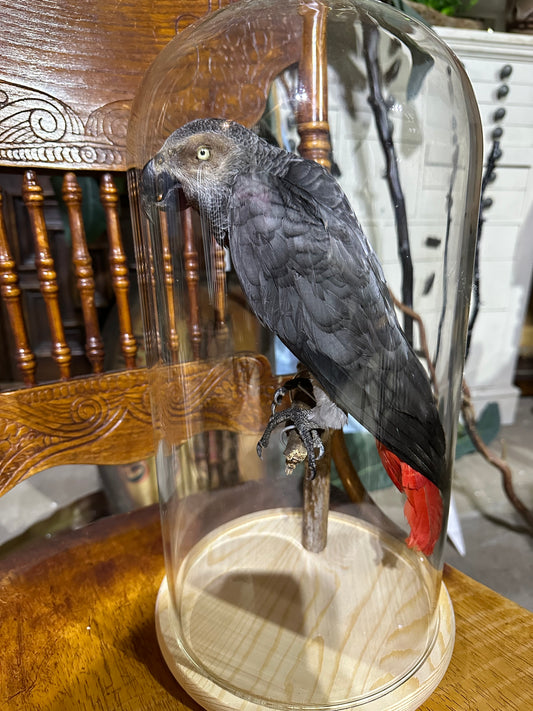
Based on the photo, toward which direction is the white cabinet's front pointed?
toward the camera

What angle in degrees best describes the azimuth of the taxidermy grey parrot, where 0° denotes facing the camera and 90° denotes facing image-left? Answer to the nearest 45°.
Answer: approximately 90°

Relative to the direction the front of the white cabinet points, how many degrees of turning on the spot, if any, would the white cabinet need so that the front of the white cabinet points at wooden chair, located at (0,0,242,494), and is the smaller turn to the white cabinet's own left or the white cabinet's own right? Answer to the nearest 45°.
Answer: approximately 45° to the white cabinet's own right

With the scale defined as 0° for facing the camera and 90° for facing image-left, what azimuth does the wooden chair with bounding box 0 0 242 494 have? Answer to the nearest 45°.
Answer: approximately 315°

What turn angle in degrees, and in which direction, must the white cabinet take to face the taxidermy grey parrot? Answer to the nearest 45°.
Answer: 0° — it already faces it

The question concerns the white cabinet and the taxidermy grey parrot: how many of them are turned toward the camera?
1

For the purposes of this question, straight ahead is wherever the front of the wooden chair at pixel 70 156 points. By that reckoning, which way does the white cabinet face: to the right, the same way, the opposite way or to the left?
the same way

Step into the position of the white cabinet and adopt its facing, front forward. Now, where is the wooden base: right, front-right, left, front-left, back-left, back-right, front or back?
front

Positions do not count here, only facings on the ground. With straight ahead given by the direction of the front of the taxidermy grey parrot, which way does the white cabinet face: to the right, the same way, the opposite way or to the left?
to the left
